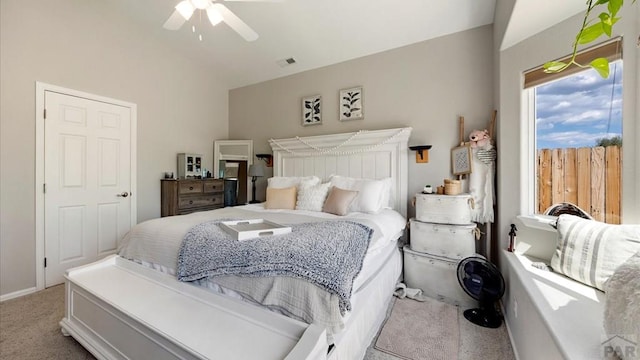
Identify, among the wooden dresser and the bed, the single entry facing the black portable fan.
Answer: the wooden dresser

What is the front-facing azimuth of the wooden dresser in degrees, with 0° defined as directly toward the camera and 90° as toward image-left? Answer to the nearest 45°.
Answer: approximately 315°

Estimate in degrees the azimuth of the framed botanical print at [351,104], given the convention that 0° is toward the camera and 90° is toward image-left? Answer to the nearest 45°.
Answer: approximately 45°

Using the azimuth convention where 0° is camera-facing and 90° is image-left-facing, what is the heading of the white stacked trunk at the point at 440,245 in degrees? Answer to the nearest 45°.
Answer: approximately 45°

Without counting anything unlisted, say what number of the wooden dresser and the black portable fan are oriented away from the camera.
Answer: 0

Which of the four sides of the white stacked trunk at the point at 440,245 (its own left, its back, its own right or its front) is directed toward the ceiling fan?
front

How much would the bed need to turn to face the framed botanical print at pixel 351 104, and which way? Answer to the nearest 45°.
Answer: approximately 180°
